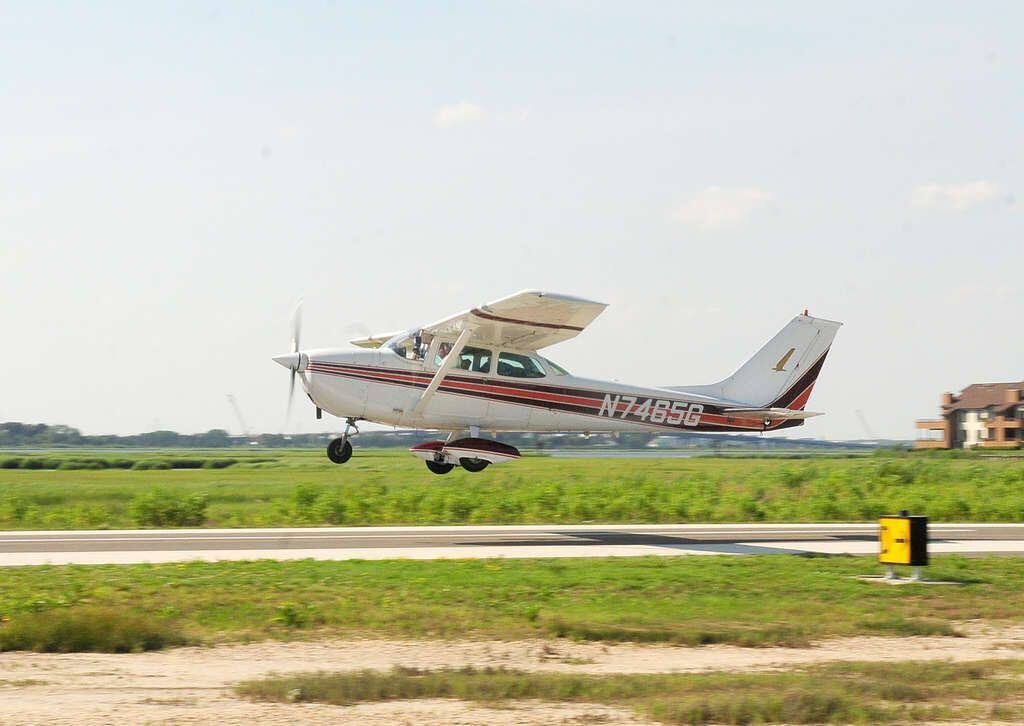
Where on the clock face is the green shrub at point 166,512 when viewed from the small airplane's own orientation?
The green shrub is roughly at 1 o'clock from the small airplane.

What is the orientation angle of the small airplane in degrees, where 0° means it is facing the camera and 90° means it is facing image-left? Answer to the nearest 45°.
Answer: approximately 90°

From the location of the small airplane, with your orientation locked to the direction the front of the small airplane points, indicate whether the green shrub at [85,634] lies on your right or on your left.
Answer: on your left
